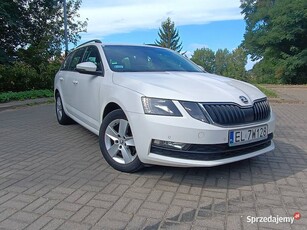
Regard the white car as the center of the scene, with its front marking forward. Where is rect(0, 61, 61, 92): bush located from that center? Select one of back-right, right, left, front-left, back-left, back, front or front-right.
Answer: back

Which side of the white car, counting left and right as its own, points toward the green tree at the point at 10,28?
back

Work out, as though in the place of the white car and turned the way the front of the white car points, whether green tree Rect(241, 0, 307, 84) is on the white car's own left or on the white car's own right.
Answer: on the white car's own left

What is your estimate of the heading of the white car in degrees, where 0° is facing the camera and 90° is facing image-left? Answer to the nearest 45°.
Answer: approximately 315°
